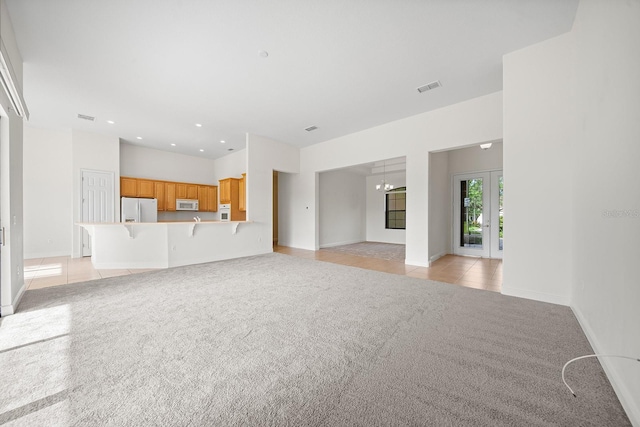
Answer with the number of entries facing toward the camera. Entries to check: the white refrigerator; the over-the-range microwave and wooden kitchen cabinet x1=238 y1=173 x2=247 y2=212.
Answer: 2

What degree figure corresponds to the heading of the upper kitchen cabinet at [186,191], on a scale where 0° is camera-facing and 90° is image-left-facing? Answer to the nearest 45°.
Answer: approximately 0°

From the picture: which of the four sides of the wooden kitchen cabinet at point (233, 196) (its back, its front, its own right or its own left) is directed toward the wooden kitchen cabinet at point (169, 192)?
right

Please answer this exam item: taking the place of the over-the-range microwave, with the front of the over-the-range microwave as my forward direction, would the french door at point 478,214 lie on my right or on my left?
on my left

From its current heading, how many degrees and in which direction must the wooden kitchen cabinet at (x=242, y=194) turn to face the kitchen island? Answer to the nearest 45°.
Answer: approximately 45° to its left

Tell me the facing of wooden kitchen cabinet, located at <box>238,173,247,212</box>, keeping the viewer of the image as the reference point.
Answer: facing to the left of the viewer

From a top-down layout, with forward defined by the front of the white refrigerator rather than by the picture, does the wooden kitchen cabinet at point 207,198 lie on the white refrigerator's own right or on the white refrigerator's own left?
on the white refrigerator's own left

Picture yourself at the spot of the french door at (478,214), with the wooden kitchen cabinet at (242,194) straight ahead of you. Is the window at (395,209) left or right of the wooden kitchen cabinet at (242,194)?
right

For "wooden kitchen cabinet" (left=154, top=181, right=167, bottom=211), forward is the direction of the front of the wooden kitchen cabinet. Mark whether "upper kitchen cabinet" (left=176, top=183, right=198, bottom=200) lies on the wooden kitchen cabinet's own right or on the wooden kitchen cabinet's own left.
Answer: on the wooden kitchen cabinet's own left

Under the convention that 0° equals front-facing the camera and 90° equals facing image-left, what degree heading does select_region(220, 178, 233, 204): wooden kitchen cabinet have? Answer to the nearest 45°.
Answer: approximately 45°

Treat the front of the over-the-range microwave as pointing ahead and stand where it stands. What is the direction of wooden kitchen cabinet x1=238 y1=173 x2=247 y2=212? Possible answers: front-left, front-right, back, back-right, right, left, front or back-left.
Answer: front-left

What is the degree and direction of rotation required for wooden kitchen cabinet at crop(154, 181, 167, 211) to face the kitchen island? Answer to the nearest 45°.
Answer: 0° — it already faces it
